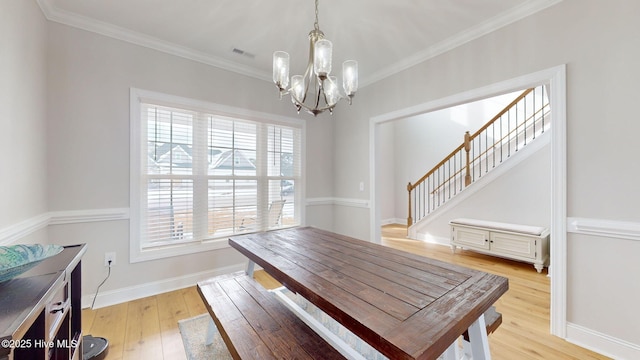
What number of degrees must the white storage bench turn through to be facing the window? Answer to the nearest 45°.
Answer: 0° — it already faces it

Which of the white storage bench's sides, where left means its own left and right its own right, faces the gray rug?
front

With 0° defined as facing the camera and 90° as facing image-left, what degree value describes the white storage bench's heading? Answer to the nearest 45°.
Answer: approximately 45°

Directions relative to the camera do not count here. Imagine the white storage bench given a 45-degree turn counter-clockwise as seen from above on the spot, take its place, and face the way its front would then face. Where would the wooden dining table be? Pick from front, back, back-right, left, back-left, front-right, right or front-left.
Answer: front

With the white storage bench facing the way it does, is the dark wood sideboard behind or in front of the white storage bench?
in front
